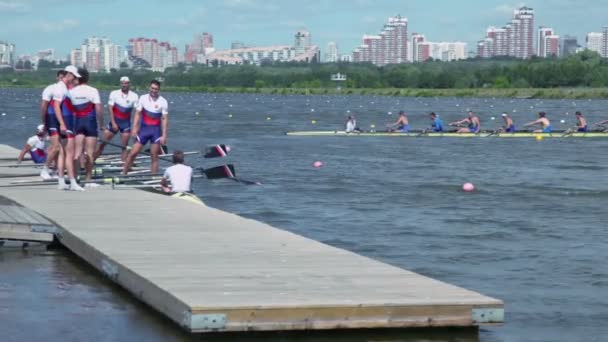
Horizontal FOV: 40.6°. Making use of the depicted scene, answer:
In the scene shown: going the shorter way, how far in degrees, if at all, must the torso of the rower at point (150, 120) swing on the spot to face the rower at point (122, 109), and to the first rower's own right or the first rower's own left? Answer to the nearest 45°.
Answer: approximately 135° to the first rower's own right

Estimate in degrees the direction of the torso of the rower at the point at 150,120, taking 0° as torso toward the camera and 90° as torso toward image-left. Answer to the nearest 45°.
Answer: approximately 0°

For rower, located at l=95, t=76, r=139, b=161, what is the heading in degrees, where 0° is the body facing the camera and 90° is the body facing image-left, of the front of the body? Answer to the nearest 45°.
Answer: approximately 0°

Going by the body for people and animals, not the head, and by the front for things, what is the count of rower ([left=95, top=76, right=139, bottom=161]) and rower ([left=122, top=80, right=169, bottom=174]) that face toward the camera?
2

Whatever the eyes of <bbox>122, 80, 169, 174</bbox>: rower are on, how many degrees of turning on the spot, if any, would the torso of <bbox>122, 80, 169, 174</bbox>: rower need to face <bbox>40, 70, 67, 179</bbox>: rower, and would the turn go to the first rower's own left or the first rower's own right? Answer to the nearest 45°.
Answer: approximately 45° to the first rower's own right

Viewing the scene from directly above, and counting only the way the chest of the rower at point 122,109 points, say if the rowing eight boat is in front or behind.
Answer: behind
